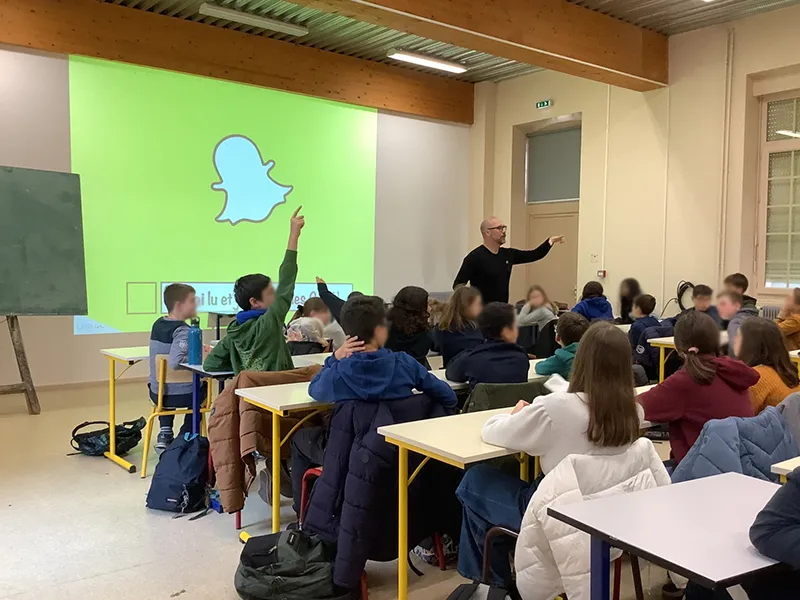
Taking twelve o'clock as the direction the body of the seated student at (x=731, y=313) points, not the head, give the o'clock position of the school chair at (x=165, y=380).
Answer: The school chair is roughly at 12 o'clock from the seated student.

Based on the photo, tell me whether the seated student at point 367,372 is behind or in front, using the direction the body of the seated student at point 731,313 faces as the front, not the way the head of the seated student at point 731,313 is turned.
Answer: in front

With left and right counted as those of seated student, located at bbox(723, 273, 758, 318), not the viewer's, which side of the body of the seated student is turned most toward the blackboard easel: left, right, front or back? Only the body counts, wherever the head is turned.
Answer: front

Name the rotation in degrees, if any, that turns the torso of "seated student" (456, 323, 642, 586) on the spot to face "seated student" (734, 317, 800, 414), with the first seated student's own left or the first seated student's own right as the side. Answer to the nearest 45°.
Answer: approximately 90° to the first seated student's own right

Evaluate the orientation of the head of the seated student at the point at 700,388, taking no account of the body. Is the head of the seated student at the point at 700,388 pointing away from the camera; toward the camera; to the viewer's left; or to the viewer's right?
away from the camera

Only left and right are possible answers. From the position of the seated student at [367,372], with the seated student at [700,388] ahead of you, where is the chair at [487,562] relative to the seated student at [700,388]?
right

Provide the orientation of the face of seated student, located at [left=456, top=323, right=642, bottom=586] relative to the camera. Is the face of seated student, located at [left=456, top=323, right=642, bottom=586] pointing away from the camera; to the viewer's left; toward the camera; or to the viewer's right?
away from the camera

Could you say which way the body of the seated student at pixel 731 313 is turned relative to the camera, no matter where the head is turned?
to the viewer's left

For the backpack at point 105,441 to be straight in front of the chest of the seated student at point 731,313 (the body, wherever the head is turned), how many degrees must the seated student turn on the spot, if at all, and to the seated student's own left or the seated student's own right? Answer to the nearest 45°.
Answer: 0° — they already face it

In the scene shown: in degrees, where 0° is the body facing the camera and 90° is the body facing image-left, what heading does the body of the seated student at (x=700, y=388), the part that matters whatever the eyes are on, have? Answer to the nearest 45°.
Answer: approximately 180°

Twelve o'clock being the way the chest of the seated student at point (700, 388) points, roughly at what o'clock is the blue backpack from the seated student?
The blue backpack is roughly at 9 o'clock from the seated student.

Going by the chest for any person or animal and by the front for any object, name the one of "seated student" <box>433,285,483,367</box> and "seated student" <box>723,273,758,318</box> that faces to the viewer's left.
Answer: "seated student" <box>723,273,758,318</box>

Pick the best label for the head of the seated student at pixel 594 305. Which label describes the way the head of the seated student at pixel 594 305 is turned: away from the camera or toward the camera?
away from the camera

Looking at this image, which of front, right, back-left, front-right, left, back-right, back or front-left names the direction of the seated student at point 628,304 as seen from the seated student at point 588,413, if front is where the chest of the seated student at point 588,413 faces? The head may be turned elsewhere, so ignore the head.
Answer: front-right
